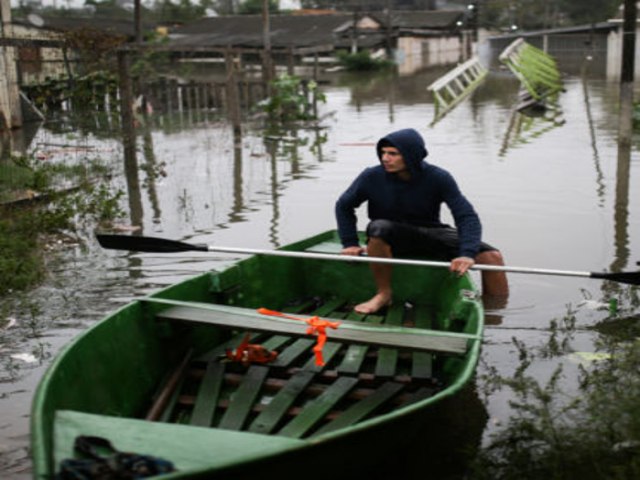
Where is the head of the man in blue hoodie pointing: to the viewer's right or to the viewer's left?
to the viewer's left

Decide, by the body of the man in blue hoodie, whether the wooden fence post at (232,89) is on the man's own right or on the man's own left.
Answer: on the man's own right

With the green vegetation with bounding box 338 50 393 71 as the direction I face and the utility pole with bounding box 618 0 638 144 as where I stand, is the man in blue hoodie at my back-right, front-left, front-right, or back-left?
back-left

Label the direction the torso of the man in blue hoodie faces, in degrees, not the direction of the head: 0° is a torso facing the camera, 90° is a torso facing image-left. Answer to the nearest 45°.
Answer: approximately 45°

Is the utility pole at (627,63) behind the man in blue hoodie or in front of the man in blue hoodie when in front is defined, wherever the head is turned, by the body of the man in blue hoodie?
behind

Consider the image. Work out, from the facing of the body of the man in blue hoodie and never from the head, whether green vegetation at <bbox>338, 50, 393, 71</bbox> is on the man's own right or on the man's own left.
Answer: on the man's own right
